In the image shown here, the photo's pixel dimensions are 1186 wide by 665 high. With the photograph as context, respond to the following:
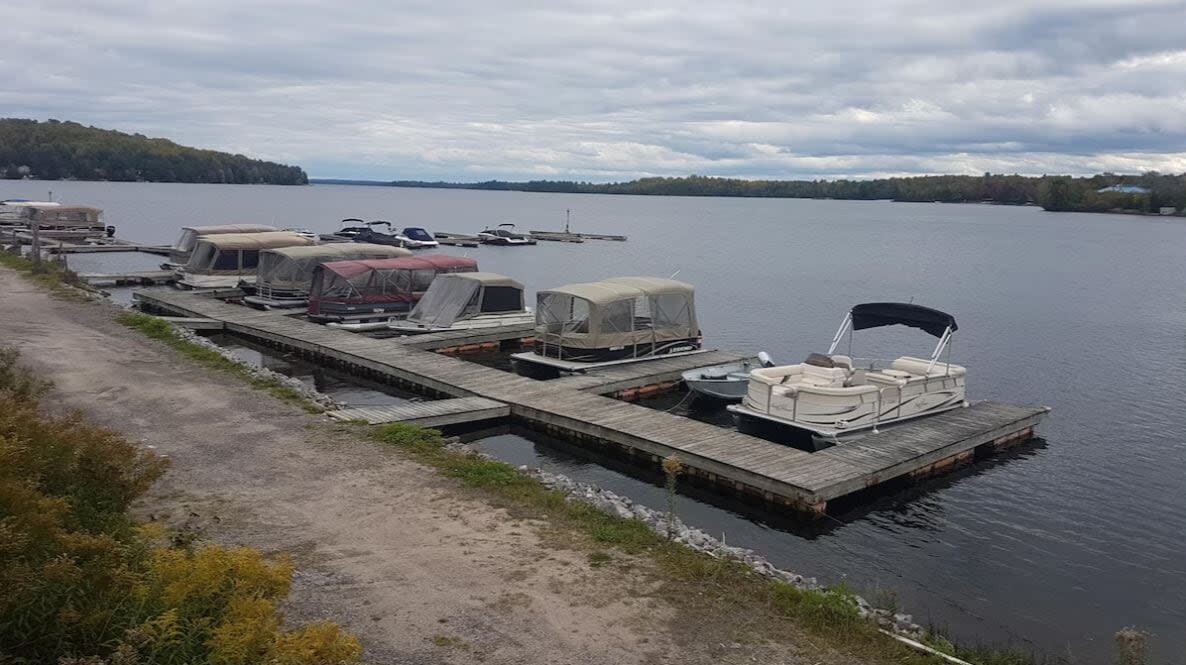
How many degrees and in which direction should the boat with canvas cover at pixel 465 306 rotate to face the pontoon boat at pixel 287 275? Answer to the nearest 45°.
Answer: approximately 90° to its right

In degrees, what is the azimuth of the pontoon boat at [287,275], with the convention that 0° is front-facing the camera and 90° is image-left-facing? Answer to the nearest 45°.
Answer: approximately 45°

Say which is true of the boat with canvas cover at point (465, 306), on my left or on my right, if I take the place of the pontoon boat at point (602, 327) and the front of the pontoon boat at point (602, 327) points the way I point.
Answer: on my right

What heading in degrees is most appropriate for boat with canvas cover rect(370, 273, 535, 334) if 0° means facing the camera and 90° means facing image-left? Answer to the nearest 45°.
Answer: approximately 45°

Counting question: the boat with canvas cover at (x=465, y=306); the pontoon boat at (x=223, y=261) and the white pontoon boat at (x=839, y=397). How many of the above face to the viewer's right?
0

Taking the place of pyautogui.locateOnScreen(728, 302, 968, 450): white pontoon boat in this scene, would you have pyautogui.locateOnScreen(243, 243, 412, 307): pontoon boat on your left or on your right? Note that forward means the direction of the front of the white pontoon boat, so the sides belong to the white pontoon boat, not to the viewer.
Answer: on your right

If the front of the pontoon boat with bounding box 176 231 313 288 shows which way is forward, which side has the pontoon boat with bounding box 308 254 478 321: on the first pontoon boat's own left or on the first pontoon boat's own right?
on the first pontoon boat's own left

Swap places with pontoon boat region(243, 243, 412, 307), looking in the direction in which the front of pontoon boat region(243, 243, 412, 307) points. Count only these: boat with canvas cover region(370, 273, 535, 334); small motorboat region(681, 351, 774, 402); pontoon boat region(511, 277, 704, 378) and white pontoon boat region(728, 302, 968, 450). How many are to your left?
4

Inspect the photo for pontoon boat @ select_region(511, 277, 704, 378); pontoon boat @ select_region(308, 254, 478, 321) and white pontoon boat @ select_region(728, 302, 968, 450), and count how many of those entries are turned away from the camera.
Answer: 0

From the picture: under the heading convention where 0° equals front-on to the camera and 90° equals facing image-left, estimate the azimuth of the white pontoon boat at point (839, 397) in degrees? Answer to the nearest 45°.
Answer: approximately 45°

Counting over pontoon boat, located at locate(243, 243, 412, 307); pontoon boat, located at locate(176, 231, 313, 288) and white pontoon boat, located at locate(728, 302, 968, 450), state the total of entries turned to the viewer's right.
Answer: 0

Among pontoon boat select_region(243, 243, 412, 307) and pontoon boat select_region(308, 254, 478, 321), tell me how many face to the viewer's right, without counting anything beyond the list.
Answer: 0
